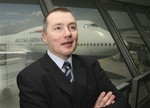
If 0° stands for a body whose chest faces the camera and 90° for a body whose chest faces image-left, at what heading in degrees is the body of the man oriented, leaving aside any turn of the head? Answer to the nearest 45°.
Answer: approximately 315°

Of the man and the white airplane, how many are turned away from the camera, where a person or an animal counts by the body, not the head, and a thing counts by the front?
0

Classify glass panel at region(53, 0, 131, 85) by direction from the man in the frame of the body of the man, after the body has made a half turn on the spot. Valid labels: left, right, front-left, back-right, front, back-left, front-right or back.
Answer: front-right

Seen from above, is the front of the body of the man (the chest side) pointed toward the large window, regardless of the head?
no

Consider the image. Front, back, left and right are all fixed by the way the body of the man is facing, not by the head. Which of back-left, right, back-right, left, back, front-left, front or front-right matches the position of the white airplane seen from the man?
back-left

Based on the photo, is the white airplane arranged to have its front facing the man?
no
